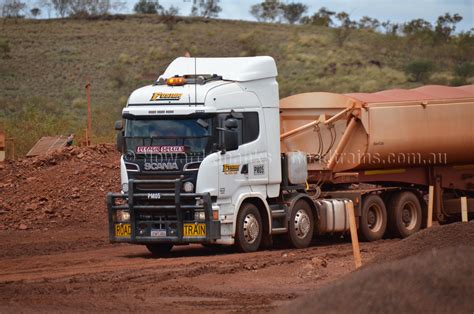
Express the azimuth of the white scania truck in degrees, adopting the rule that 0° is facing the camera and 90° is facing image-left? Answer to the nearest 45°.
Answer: approximately 45°
